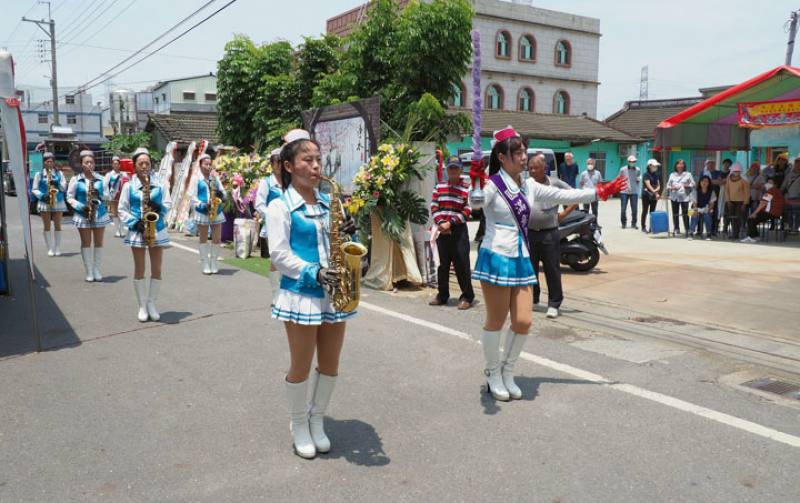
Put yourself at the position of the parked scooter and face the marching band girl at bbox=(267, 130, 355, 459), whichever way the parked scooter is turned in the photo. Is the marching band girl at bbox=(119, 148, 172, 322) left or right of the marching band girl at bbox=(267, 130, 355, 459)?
right

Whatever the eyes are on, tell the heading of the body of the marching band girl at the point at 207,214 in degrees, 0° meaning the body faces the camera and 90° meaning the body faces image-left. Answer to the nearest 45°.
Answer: approximately 315°

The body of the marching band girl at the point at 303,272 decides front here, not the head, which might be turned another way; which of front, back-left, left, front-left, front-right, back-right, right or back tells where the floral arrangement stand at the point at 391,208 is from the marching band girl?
back-left

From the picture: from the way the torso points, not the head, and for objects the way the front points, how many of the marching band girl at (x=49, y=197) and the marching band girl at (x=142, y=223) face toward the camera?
2

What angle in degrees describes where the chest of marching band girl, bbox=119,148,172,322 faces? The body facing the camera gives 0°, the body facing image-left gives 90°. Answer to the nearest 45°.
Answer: approximately 0°

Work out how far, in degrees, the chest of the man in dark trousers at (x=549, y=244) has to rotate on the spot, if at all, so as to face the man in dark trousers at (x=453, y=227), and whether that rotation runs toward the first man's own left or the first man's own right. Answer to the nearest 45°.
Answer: approximately 45° to the first man's own right

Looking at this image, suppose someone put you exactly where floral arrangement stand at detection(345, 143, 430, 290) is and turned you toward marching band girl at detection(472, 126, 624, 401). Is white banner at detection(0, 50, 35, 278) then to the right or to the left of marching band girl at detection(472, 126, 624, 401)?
right

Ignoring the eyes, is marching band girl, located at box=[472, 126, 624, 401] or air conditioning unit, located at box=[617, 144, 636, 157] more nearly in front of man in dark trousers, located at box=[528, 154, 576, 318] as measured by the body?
the marching band girl

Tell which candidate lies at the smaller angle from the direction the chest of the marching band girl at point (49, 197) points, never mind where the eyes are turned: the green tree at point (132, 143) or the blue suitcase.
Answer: the blue suitcase

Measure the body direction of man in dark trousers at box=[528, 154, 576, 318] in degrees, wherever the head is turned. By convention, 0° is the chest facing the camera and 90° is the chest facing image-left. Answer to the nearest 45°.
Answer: approximately 45°

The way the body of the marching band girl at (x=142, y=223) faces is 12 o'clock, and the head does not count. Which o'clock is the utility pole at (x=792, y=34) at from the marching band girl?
The utility pole is roughly at 8 o'clock from the marching band girl.

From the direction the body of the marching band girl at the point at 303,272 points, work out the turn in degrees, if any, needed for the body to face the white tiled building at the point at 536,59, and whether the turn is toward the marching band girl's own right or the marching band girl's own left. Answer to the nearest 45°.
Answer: approximately 135° to the marching band girl's own left

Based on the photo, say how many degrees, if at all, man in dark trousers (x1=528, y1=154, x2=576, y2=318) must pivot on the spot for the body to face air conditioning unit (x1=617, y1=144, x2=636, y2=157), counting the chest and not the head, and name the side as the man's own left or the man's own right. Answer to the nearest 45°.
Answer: approximately 135° to the man's own right
